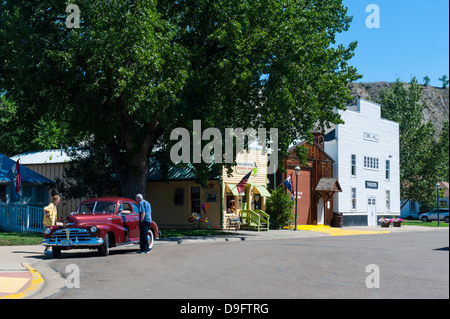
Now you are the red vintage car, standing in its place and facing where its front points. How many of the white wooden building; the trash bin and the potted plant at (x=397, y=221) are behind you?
3

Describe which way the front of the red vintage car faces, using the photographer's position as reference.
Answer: facing the viewer and to the left of the viewer

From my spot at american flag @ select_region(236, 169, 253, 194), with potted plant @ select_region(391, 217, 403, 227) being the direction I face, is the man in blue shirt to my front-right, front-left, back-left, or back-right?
back-right

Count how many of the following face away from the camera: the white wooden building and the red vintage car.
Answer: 0

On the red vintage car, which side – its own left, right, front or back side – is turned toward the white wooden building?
back

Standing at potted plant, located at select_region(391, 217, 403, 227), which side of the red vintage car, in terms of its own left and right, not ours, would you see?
back

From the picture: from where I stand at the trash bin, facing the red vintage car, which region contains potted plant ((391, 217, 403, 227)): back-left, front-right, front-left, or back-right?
back-left

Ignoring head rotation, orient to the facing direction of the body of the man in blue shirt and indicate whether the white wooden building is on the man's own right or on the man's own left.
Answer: on the man's own right

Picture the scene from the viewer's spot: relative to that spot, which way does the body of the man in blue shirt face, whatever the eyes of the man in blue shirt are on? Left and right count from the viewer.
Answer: facing away from the viewer and to the left of the viewer

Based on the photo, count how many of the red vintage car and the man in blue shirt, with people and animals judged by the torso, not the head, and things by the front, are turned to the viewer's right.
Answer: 0

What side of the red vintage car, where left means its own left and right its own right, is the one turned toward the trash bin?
back

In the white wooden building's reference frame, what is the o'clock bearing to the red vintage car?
The red vintage car is roughly at 2 o'clock from the white wooden building.

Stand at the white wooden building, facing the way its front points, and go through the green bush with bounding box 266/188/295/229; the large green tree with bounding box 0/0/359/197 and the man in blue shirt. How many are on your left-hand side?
0

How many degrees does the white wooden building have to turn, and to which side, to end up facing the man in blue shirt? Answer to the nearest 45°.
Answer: approximately 45° to its right
